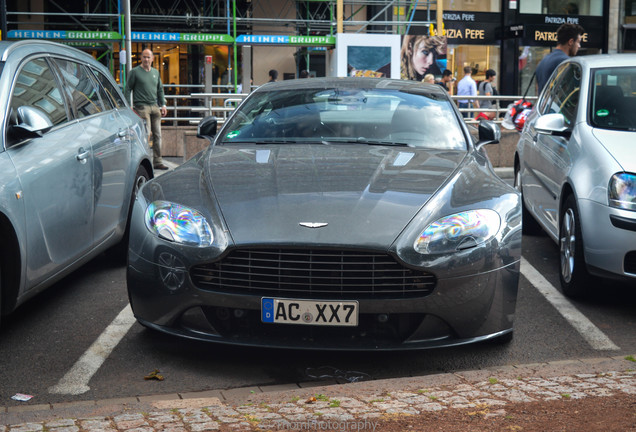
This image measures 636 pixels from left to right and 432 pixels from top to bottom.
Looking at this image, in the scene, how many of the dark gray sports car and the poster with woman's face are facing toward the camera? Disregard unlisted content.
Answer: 2

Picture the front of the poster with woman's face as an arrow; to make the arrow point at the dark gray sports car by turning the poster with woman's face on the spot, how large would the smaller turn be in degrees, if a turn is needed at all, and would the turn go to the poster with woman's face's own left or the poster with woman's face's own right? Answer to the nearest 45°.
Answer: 0° — it already faces it

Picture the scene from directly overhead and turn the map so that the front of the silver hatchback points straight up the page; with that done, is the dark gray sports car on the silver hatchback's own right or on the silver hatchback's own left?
on the silver hatchback's own right

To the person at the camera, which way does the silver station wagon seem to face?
facing the viewer and to the left of the viewer

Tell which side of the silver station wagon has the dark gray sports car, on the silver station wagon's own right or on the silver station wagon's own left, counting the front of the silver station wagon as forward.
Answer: on the silver station wagon's own left

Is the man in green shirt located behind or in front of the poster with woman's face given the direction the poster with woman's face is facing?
in front

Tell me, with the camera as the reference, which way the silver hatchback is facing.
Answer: facing the viewer and to the right of the viewer

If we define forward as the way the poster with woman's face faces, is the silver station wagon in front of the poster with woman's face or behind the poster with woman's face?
in front

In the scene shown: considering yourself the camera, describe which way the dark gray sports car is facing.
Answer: facing the viewer
